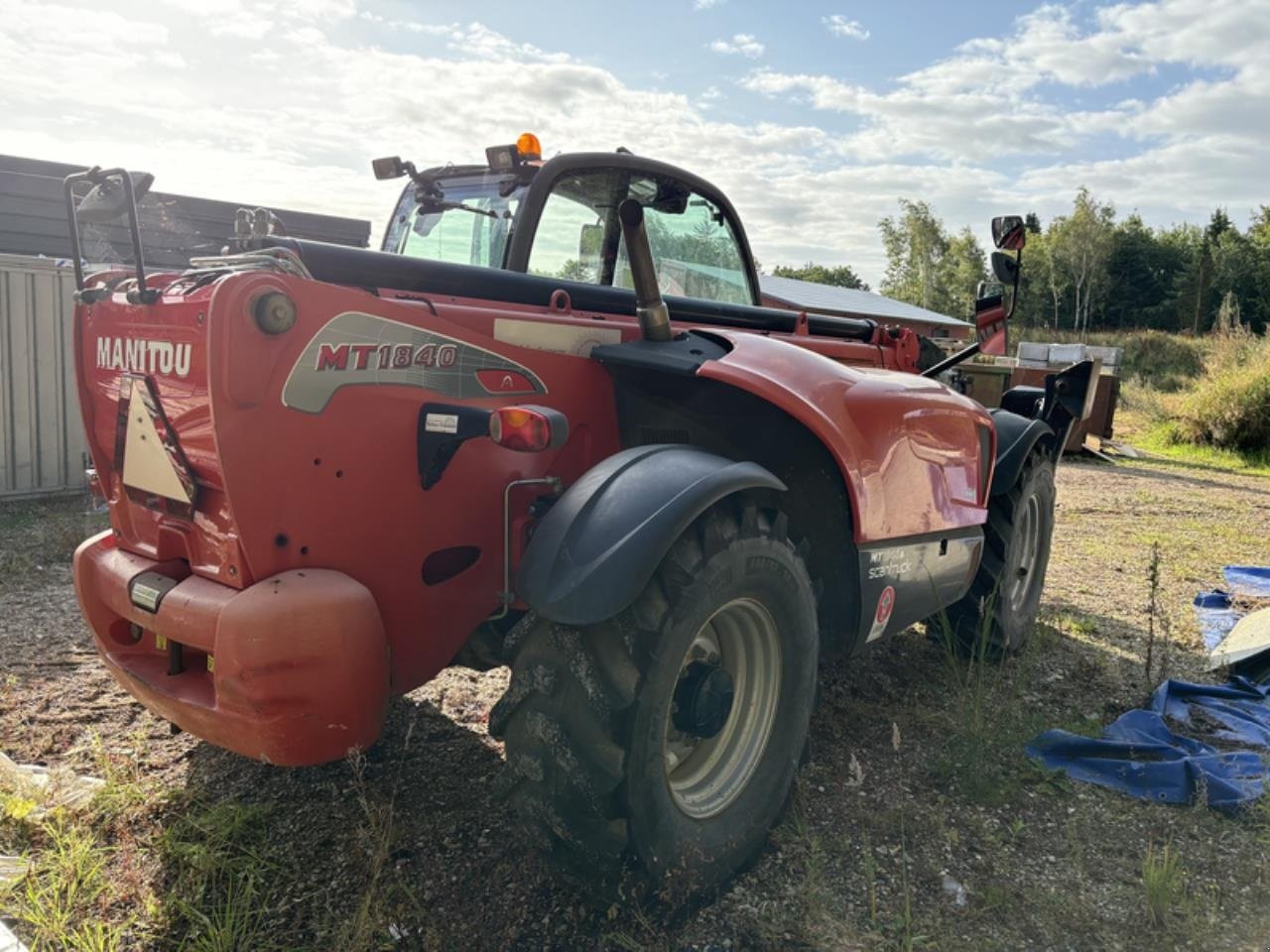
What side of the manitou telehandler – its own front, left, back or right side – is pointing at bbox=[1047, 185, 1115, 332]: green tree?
front

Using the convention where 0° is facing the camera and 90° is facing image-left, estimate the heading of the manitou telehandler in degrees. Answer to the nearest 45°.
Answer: approximately 225°

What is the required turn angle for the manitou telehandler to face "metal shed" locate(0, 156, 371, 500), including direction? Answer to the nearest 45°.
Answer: approximately 90° to its left

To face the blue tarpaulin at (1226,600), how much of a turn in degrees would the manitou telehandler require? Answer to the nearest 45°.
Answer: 0° — it already faces it
